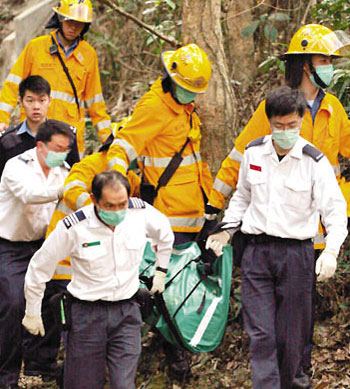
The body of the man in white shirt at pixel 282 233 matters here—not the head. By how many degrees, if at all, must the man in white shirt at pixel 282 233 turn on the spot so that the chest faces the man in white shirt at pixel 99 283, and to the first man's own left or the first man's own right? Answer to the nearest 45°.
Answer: approximately 90° to the first man's own right

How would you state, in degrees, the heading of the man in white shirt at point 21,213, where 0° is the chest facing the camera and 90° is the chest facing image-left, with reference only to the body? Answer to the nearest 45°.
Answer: approximately 315°

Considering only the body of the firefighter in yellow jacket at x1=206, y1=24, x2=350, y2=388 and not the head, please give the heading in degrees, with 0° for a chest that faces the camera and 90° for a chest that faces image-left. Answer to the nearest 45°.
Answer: approximately 315°

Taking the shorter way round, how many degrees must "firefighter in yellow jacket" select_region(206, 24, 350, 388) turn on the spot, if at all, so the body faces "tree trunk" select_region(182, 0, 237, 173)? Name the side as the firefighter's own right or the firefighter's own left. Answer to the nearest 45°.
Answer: approximately 180°

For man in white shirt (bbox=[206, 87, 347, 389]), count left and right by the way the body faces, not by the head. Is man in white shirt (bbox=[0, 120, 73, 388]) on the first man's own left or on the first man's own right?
on the first man's own right

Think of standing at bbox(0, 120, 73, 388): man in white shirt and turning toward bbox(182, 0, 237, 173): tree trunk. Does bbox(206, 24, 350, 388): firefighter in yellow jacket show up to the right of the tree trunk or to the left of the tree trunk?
right

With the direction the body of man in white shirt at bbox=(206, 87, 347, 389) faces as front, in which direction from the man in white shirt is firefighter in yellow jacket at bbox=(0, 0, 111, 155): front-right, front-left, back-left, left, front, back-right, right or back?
back-right

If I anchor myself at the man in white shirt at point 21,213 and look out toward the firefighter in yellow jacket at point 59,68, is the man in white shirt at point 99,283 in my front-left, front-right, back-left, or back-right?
back-right
